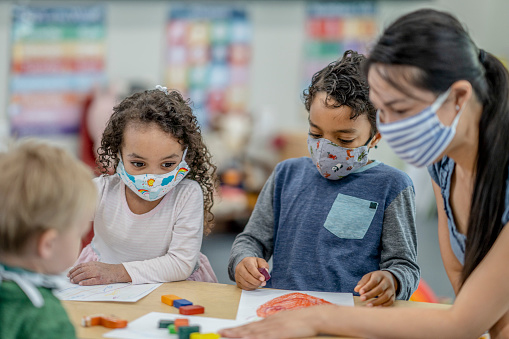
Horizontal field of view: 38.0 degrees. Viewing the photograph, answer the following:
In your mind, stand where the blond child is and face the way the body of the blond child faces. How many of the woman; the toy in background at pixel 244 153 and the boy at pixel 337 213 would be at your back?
0

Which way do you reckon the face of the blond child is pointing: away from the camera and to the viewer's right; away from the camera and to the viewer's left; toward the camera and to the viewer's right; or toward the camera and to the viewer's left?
away from the camera and to the viewer's right

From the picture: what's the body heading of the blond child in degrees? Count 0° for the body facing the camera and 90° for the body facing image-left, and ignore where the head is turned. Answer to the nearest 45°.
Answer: approximately 225°

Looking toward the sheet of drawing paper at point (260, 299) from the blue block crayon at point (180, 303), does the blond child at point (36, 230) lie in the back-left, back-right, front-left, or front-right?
back-right

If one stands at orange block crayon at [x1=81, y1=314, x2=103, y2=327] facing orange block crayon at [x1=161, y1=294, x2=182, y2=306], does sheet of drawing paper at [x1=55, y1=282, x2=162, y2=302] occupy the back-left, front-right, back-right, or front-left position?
front-left

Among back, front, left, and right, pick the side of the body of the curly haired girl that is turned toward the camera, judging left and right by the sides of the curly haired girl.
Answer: front

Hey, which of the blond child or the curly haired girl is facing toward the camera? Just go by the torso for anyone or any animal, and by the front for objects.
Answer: the curly haired girl

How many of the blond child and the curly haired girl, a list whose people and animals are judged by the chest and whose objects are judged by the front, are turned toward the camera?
1
